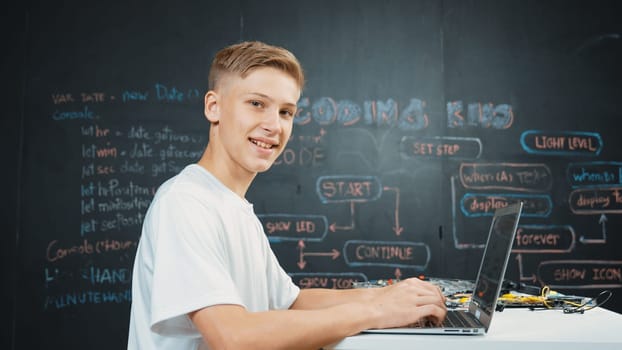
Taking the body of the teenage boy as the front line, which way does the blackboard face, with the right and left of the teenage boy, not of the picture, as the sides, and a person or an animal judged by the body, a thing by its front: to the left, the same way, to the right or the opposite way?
to the right

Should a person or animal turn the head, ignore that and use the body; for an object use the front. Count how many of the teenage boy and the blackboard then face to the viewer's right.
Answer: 1

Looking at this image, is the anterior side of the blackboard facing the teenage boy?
yes

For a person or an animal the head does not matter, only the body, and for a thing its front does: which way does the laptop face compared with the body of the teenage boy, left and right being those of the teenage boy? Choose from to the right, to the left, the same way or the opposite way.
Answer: the opposite way

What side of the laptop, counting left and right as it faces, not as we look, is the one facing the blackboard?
right

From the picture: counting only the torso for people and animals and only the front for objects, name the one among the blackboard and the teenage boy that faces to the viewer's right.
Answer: the teenage boy

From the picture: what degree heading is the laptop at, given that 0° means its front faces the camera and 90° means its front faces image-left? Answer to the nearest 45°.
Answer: approximately 90°

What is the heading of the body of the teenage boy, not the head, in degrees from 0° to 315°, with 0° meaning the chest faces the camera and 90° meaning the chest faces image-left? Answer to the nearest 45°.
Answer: approximately 270°

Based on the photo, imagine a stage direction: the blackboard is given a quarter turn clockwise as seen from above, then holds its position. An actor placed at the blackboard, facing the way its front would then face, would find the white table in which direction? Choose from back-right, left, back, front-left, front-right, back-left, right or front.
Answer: left

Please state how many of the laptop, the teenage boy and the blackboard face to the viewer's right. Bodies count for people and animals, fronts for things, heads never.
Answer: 1

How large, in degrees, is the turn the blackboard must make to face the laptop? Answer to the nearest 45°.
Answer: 0° — it already faces it

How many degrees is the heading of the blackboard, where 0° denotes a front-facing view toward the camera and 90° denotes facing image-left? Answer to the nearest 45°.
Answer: approximately 0°
